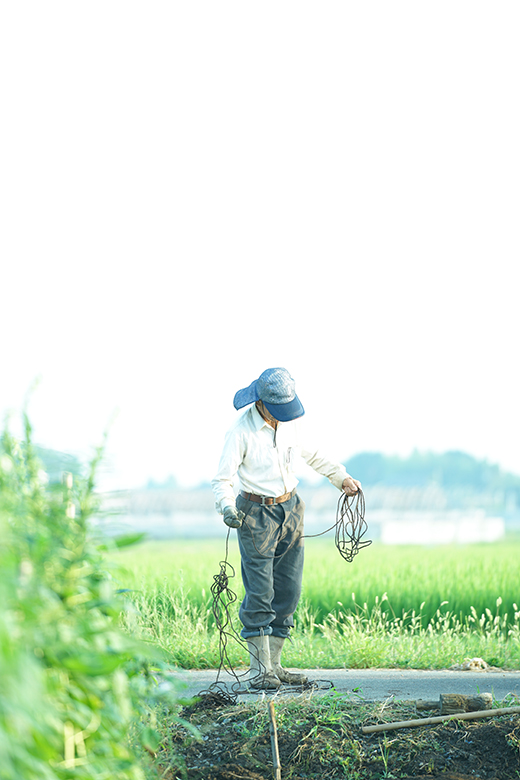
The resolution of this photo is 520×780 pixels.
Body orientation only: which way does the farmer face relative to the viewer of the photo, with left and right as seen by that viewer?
facing the viewer and to the right of the viewer

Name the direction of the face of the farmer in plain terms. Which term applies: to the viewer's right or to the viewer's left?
to the viewer's right

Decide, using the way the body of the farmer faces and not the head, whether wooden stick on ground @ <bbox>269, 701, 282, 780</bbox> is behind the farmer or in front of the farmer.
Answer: in front

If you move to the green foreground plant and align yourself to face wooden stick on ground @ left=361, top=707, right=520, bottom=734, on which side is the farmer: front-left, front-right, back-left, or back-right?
front-left

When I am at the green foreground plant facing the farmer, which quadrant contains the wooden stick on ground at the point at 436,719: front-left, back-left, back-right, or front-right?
front-right

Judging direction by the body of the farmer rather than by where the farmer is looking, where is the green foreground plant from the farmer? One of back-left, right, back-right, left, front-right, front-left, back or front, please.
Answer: front-right

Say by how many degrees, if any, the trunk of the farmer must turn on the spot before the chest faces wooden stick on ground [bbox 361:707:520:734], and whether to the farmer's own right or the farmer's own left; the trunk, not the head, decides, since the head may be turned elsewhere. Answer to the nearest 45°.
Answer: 0° — they already face it
